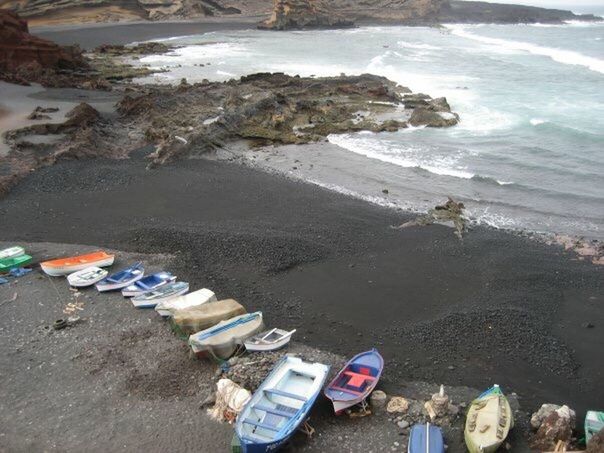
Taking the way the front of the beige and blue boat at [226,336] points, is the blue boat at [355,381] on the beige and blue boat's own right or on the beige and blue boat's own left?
on the beige and blue boat's own right

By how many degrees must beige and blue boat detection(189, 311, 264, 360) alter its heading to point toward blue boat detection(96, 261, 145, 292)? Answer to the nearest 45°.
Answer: approximately 90° to its left

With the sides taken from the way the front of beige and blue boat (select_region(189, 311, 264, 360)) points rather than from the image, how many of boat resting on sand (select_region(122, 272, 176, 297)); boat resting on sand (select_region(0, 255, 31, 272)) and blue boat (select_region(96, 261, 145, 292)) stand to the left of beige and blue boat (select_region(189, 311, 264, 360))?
3

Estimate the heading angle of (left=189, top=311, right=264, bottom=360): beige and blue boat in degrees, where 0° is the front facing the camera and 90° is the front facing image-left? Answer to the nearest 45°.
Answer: approximately 225°

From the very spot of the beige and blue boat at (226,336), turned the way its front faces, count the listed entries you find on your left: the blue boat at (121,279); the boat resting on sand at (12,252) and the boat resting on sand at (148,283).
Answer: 3

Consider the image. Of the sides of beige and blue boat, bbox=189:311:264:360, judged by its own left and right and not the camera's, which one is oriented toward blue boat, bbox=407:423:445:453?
right
